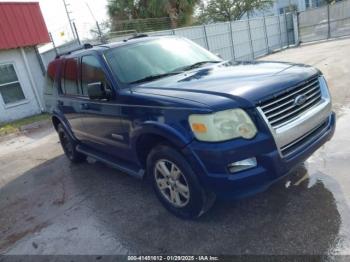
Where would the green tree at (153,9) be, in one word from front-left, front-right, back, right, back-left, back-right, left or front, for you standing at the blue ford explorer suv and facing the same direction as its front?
back-left

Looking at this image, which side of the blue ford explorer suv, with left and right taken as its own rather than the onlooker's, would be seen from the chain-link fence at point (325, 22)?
left

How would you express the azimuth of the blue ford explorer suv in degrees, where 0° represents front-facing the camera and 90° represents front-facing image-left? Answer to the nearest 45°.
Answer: approximately 315°

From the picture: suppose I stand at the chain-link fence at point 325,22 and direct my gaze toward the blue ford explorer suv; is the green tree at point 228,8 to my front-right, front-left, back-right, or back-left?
back-right

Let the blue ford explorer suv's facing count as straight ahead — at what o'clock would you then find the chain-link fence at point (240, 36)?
The chain-link fence is roughly at 8 o'clock from the blue ford explorer suv.

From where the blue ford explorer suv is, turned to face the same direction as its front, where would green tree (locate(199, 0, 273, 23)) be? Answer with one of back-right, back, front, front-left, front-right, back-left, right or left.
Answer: back-left
